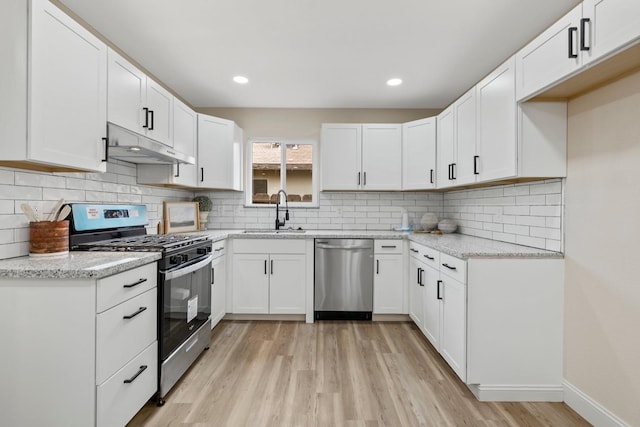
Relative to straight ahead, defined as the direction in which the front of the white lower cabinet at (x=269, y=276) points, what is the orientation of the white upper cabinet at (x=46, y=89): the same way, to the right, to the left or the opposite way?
to the left

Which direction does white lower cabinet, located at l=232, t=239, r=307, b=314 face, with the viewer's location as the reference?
facing the viewer

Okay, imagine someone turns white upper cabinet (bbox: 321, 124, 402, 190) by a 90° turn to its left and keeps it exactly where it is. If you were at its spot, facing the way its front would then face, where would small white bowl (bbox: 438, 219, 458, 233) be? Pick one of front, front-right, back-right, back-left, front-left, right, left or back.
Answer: front

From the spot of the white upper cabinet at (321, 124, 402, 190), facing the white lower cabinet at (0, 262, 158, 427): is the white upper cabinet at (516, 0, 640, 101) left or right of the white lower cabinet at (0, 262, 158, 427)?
left

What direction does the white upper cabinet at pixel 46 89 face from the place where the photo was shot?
facing the viewer and to the right of the viewer

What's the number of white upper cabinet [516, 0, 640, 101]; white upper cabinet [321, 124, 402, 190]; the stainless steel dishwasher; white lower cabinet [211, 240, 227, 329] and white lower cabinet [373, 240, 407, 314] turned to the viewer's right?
1

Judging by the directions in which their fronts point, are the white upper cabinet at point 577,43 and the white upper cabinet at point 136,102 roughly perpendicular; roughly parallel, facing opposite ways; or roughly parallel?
roughly parallel, facing opposite ways

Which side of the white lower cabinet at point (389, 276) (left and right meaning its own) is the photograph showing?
front

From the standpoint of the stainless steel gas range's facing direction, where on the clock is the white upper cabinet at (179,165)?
The white upper cabinet is roughly at 8 o'clock from the stainless steel gas range.

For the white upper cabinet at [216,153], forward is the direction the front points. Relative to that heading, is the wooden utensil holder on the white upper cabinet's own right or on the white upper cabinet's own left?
on the white upper cabinet's own right

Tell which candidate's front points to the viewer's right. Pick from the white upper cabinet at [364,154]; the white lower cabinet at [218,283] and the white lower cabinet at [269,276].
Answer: the white lower cabinet at [218,283]

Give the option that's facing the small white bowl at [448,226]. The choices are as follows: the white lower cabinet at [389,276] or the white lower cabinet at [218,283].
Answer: the white lower cabinet at [218,283]

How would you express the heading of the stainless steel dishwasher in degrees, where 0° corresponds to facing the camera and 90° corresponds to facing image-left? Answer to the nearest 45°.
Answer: approximately 0°

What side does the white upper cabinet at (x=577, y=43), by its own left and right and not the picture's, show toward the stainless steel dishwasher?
right
